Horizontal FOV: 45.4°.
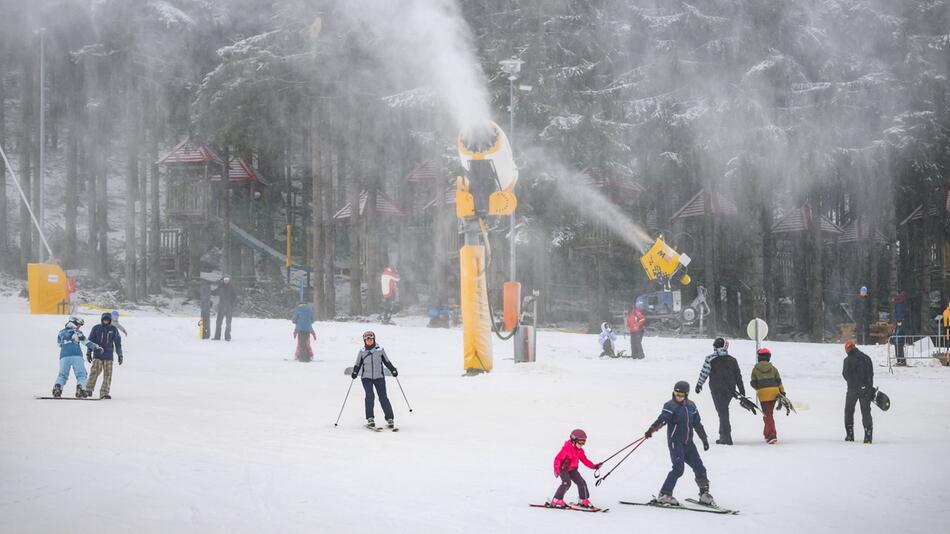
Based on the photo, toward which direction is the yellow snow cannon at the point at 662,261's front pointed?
to the viewer's left

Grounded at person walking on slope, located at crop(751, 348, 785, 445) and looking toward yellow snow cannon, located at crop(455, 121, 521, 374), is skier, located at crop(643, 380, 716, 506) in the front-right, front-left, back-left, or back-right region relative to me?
back-left

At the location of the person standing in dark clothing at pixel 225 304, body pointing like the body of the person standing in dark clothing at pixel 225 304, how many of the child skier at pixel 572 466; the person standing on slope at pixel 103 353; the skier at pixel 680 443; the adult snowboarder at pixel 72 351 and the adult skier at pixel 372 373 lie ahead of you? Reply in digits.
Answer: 5

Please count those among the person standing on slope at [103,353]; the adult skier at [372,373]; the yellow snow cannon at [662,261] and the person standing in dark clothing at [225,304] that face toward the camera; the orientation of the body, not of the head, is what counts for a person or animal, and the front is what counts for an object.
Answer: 3

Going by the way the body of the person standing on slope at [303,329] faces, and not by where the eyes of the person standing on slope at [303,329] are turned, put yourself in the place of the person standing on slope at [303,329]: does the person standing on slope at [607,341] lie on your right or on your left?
on your right

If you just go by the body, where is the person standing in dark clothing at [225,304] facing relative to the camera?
toward the camera

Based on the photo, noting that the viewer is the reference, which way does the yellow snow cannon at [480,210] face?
facing the viewer and to the left of the viewer

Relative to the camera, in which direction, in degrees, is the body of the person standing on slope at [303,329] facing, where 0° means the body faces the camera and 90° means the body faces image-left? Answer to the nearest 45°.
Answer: approximately 180°

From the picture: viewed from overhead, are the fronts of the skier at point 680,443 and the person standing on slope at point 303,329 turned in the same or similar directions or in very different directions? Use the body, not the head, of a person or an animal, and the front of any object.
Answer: very different directions

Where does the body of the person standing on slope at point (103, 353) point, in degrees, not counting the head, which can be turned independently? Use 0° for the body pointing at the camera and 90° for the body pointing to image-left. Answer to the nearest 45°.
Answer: approximately 0°

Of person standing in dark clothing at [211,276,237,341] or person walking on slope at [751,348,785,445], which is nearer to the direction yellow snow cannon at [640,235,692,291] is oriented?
the person standing in dark clothing

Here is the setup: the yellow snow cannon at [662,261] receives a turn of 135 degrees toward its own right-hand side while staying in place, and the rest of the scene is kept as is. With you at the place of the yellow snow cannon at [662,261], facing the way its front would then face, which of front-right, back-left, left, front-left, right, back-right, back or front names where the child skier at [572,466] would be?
back-right

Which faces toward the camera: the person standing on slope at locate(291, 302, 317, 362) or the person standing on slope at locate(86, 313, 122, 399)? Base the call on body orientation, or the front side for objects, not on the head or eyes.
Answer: the person standing on slope at locate(86, 313, 122, 399)

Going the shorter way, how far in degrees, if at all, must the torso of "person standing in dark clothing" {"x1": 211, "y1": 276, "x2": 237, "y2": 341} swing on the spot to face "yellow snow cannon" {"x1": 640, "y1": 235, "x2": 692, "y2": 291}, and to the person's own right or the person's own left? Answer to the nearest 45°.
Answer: approximately 90° to the person's own left
